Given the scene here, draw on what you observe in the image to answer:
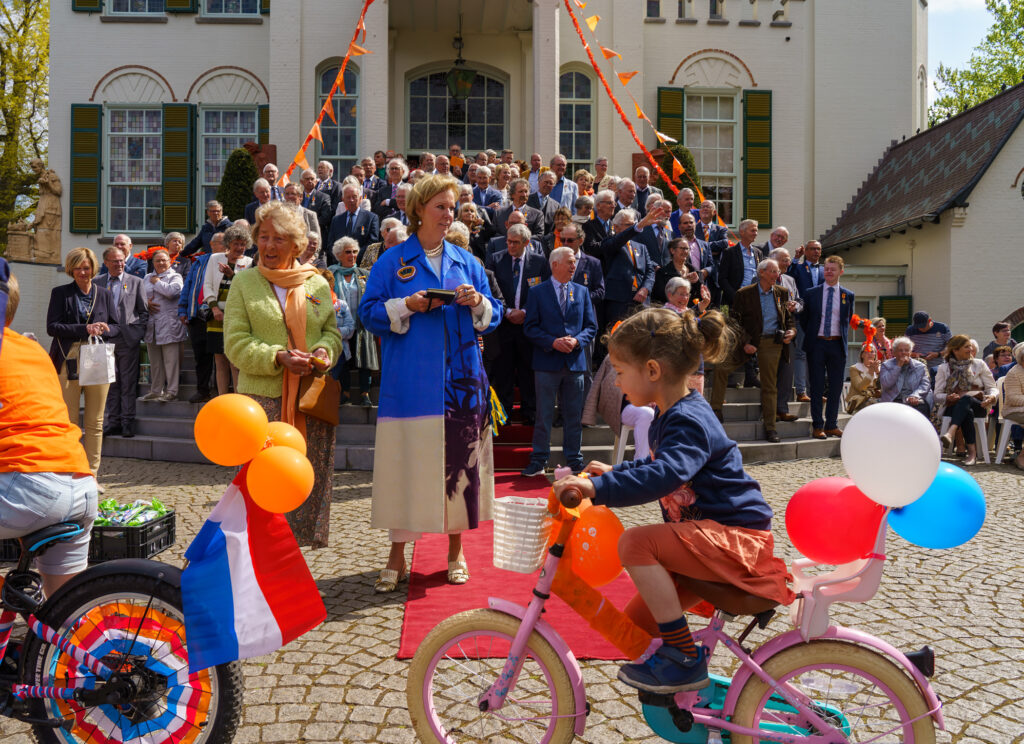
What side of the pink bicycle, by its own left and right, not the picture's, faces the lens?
left

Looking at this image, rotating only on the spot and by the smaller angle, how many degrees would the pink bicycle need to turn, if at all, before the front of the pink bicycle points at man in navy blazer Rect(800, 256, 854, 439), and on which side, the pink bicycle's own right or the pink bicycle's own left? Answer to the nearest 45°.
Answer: approximately 90° to the pink bicycle's own right

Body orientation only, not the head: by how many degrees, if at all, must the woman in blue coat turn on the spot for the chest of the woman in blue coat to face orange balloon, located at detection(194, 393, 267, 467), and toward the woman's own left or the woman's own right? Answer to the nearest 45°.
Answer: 0° — they already face it

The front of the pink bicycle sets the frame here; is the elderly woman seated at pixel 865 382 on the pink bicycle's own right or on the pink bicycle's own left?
on the pink bicycle's own right

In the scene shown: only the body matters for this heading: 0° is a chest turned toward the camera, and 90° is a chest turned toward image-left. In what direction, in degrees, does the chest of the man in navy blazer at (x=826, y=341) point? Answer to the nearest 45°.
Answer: approximately 0°

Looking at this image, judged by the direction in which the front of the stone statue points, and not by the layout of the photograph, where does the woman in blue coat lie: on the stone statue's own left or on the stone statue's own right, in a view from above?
on the stone statue's own left

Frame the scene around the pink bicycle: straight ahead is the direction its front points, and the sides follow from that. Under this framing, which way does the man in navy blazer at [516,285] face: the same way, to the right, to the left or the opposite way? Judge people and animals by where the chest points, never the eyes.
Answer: to the left

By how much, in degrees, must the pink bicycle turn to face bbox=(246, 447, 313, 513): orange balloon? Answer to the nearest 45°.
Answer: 0° — it already faces it
